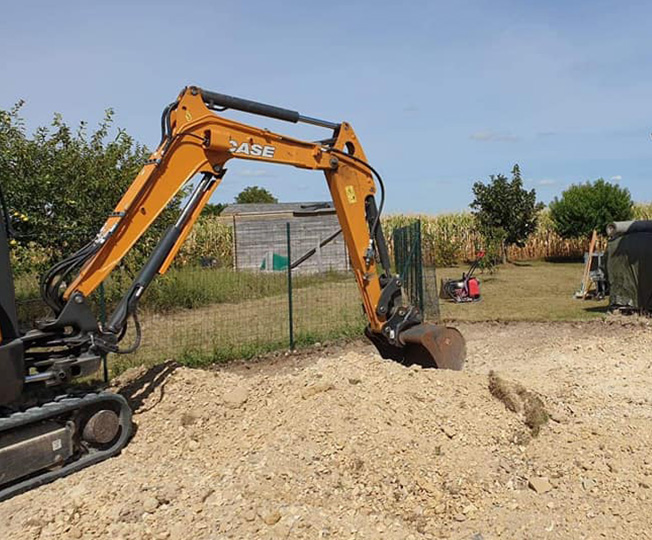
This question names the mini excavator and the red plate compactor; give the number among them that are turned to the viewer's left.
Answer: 1

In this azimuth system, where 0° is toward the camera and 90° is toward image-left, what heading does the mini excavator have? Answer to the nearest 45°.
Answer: approximately 225°

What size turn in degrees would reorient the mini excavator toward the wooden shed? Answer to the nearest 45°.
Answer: approximately 45° to its left

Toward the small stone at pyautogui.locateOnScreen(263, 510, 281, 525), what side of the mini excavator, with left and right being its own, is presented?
right

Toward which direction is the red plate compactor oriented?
to the viewer's left

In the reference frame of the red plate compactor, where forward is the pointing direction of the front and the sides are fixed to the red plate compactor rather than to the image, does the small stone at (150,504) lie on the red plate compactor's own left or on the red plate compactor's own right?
on the red plate compactor's own left

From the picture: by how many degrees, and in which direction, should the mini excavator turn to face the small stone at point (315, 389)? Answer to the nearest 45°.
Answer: approximately 45° to its right

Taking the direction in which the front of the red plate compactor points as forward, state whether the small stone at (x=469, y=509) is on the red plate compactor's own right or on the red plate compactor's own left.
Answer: on the red plate compactor's own left

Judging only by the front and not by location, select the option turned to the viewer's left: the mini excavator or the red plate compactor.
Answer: the red plate compactor
